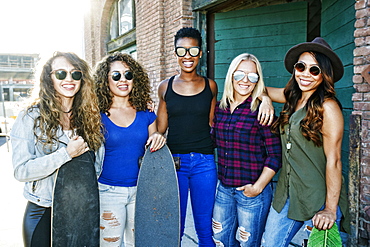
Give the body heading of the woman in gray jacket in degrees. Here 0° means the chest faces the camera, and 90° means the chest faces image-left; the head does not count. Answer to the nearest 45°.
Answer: approximately 315°

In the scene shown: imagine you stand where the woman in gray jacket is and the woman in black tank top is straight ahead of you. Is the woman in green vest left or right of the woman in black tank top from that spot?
right

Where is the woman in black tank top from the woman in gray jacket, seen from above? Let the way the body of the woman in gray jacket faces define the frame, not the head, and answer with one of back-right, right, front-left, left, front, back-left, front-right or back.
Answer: front-left

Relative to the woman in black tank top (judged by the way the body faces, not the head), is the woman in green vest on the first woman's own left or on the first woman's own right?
on the first woman's own left

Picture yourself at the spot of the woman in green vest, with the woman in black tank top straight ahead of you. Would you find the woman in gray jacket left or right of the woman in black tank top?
left
